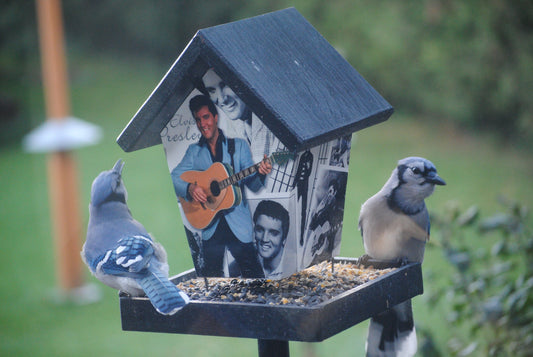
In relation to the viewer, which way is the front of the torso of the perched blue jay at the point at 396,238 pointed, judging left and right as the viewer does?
facing the viewer and to the right of the viewer

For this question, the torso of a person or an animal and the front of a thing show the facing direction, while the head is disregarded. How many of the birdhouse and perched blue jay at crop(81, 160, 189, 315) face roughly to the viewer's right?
0

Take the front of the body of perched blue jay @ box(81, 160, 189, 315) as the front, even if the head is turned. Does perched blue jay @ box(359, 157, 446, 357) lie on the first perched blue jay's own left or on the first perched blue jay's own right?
on the first perched blue jay's own right

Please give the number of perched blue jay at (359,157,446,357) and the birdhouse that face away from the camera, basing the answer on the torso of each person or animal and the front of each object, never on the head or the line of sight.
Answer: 0

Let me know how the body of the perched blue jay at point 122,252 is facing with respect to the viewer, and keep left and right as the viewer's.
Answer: facing away from the viewer and to the left of the viewer

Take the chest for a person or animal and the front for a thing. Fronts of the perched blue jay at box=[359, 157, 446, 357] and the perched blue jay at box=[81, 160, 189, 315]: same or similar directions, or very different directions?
very different directions
